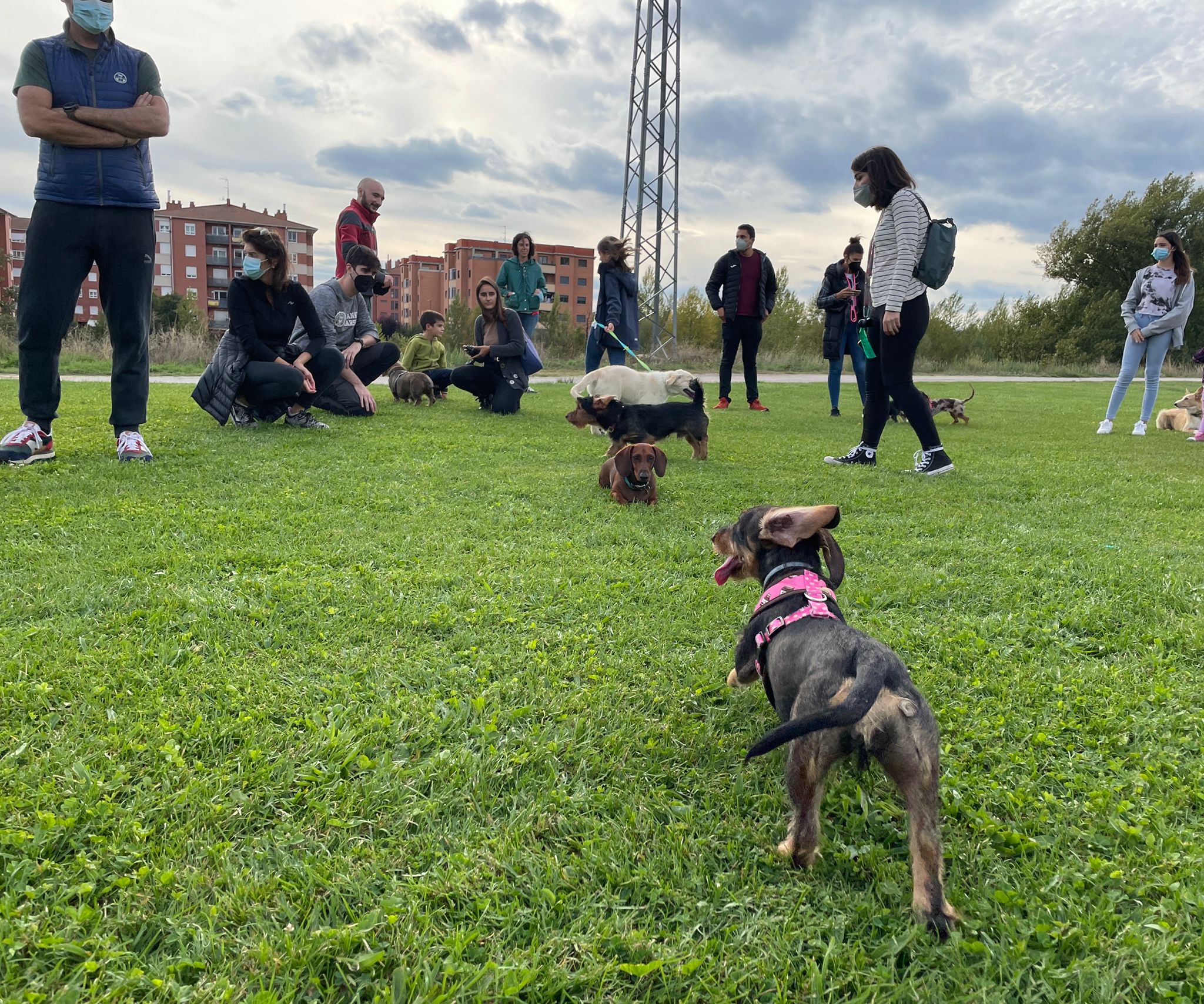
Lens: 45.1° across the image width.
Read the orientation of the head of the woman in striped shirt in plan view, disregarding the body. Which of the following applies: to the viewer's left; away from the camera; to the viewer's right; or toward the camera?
to the viewer's left

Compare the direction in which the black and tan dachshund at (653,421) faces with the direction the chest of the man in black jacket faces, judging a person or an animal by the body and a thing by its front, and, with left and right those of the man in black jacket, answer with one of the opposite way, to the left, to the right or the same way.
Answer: to the right

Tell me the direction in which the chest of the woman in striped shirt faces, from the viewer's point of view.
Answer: to the viewer's left

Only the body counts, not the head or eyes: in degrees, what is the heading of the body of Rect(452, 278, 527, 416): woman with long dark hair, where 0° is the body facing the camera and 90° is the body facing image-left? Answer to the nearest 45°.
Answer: approximately 45°

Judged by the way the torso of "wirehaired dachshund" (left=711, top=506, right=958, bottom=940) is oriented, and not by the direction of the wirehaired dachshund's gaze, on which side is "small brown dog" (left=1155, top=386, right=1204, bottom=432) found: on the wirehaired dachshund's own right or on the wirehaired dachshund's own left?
on the wirehaired dachshund's own right

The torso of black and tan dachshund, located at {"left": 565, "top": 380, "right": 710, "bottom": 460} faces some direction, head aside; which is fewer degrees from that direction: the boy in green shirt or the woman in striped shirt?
the boy in green shirt

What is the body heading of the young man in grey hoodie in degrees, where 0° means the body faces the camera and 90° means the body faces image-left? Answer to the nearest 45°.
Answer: approximately 315°

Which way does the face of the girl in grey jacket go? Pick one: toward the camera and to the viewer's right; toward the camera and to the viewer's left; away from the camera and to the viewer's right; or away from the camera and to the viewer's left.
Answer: toward the camera and to the viewer's left

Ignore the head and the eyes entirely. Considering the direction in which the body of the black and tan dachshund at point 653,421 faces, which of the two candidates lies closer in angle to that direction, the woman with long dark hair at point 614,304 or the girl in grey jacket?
the woman with long dark hair

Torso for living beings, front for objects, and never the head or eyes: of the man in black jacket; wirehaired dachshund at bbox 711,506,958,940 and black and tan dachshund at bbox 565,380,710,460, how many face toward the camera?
1

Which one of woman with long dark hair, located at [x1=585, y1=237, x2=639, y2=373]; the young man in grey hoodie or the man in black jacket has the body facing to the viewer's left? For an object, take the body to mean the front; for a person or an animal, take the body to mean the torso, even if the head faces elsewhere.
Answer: the woman with long dark hair
